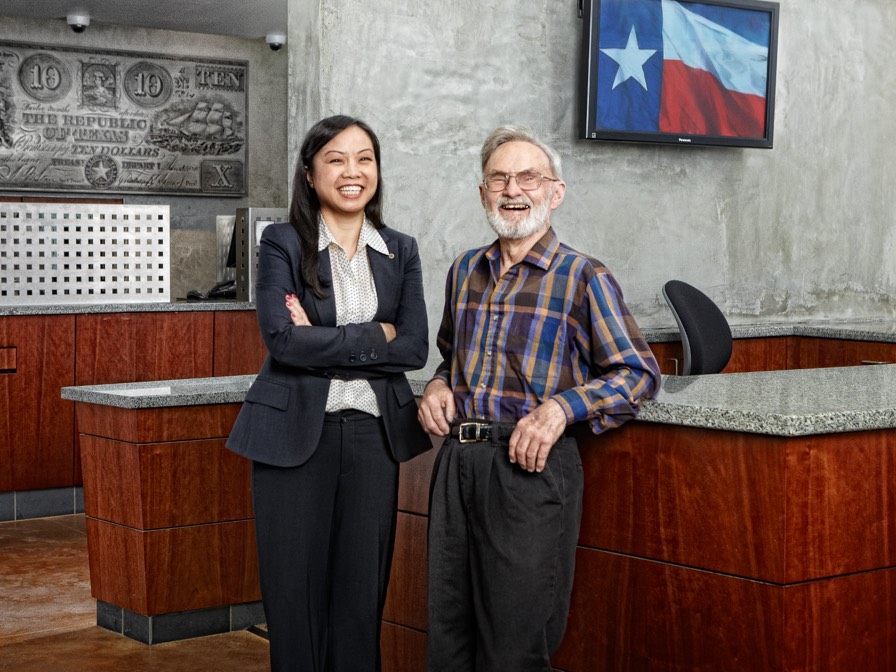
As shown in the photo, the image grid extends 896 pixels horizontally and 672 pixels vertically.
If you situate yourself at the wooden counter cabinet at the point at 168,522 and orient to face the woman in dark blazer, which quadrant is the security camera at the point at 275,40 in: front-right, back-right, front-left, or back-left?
back-left

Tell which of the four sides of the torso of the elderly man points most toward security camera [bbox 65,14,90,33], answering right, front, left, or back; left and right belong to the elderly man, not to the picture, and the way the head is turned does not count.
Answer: right

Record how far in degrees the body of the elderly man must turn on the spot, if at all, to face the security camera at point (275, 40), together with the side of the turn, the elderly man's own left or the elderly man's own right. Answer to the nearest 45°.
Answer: approximately 135° to the elderly man's own right

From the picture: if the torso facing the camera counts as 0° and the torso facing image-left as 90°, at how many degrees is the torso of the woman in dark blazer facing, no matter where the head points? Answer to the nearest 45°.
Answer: approximately 315°
